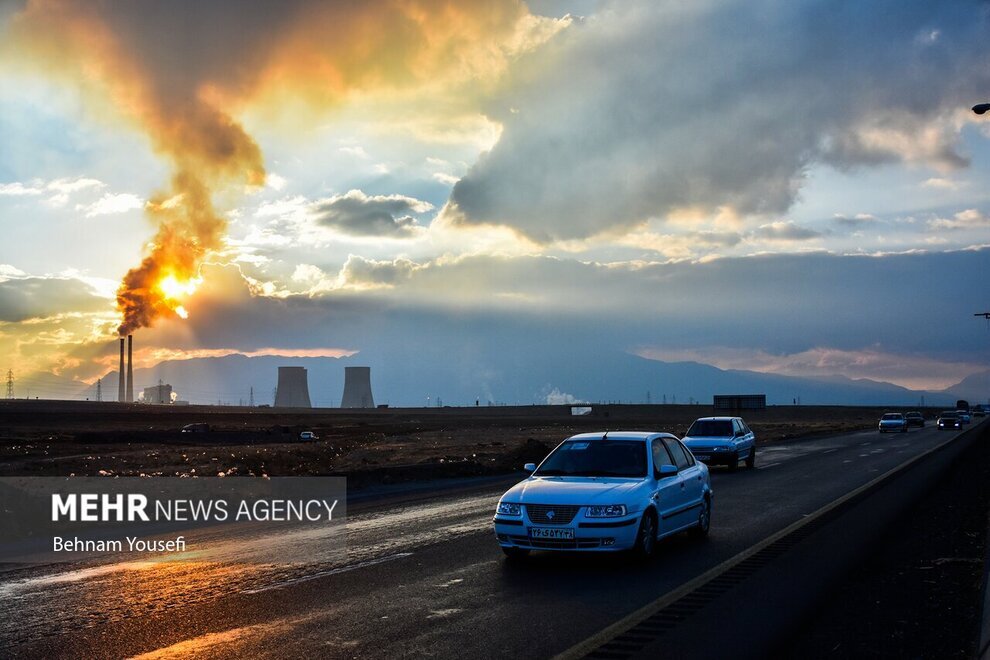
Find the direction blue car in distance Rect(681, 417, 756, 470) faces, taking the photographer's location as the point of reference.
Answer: facing the viewer and to the left of the viewer
